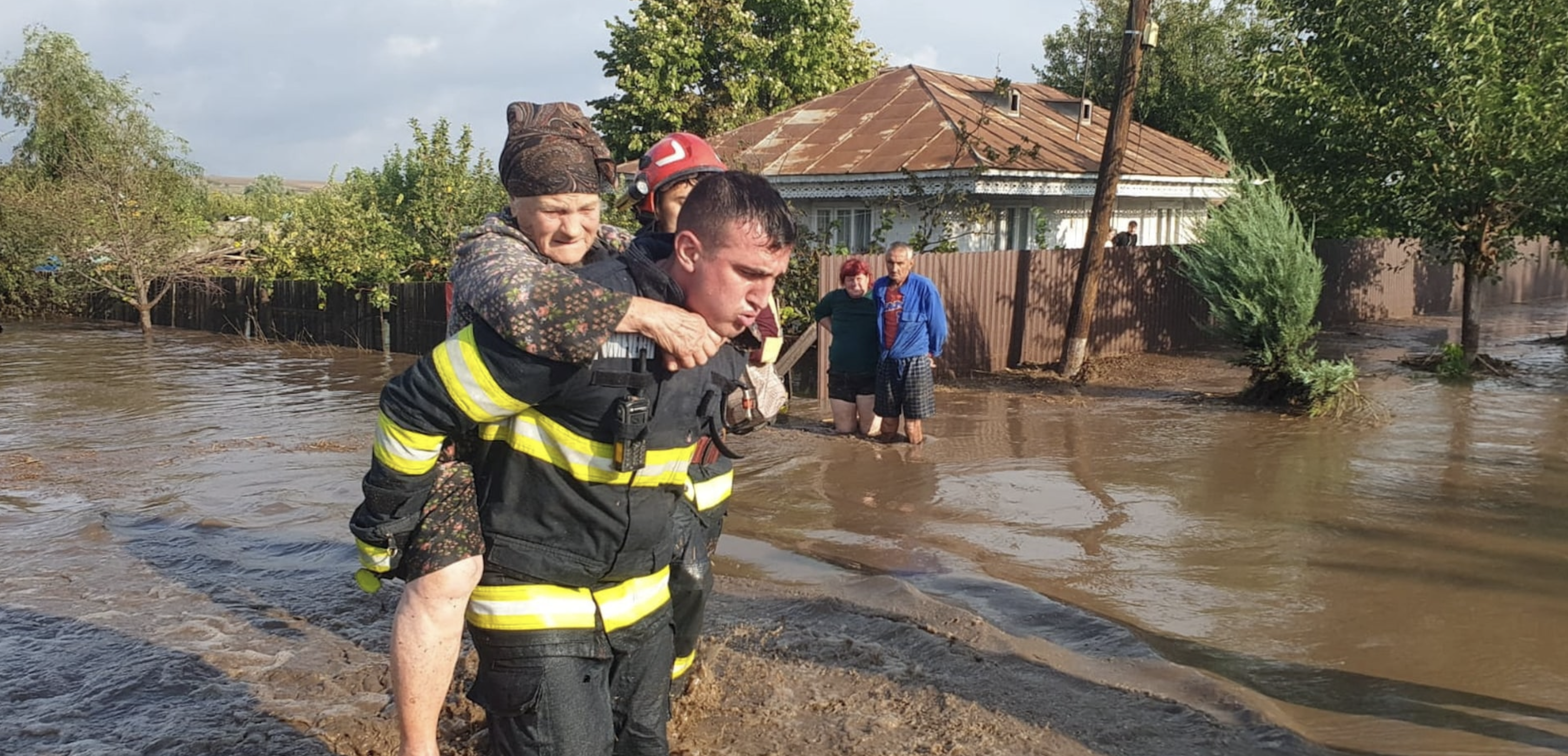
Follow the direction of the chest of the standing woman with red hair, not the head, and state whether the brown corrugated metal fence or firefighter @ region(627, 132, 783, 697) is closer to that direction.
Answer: the firefighter

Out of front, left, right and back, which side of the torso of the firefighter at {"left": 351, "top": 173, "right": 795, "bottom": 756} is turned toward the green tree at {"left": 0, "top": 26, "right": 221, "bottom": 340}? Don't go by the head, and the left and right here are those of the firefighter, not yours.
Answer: back

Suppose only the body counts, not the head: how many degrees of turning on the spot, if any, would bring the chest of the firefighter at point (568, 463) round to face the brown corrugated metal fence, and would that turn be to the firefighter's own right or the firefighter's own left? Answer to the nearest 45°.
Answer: approximately 90° to the firefighter's own left

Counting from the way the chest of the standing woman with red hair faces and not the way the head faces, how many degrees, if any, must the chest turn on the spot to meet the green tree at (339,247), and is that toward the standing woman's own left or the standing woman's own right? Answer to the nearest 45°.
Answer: approximately 135° to the standing woman's own right

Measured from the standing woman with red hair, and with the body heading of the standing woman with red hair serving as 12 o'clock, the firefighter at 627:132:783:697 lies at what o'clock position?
The firefighter is roughly at 12 o'clock from the standing woman with red hair.

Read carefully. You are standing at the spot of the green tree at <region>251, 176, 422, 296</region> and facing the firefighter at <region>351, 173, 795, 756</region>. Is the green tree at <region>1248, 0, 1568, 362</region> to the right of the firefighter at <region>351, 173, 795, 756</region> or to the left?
left

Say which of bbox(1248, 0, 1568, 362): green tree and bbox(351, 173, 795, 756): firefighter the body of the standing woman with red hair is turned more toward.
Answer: the firefighter

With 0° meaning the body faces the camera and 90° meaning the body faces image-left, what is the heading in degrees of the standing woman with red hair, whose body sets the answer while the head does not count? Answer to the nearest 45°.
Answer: approximately 0°

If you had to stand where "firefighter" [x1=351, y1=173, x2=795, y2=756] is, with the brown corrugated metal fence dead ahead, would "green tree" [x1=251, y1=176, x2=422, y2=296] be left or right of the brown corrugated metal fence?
left

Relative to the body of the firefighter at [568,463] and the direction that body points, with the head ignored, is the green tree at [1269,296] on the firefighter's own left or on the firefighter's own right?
on the firefighter's own left

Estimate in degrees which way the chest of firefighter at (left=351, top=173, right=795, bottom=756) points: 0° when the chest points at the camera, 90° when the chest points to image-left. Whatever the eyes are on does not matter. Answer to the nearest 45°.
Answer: approximately 315°
